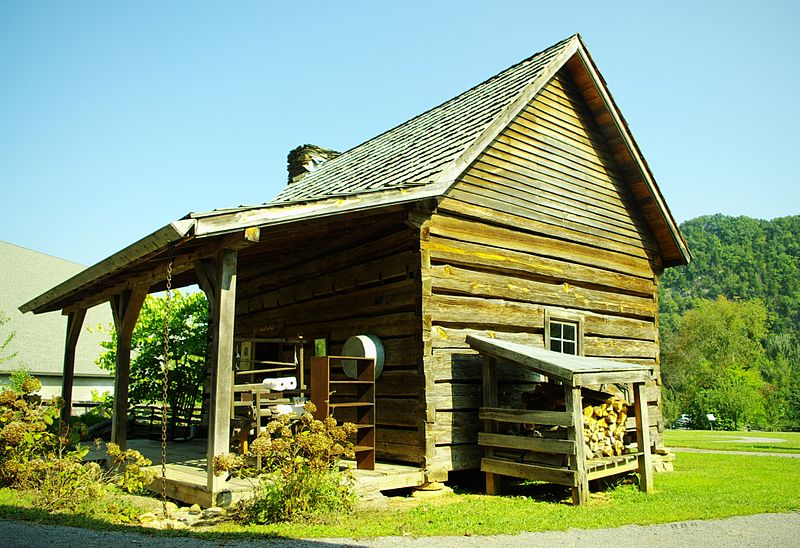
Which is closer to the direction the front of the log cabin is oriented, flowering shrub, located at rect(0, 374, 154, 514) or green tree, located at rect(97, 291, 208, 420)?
the flowering shrub

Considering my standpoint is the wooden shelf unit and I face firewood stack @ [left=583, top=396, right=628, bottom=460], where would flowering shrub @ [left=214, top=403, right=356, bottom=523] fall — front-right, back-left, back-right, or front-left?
back-right

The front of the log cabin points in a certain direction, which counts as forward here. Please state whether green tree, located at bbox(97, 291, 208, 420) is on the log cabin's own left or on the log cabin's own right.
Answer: on the log cabin's own right

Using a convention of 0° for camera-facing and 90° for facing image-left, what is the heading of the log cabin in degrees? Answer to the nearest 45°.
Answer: approximately 45°

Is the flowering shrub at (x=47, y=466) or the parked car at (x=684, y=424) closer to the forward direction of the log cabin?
the flowering shrub

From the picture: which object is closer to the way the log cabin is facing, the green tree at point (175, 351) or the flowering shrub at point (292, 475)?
the flowering shrub

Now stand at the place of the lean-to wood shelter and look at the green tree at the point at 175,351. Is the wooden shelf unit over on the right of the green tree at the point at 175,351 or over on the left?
left

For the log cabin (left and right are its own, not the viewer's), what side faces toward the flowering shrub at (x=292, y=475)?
front

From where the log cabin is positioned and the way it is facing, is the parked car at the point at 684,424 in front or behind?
behind
